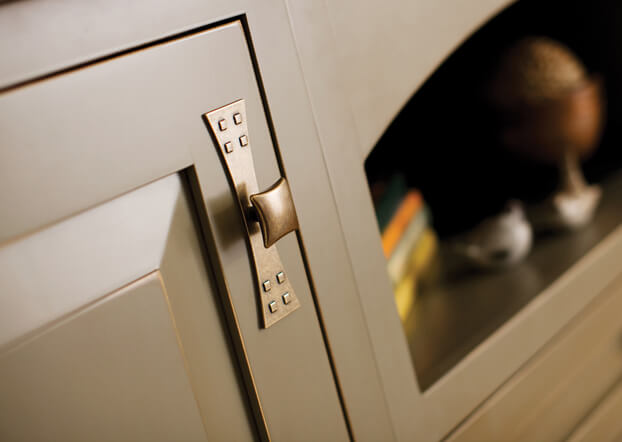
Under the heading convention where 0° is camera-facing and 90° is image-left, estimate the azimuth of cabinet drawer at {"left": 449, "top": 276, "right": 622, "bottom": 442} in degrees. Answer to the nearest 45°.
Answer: approximately 315°
